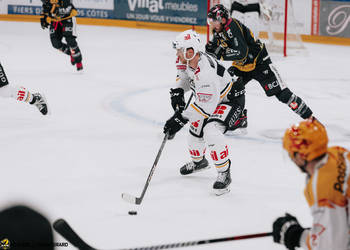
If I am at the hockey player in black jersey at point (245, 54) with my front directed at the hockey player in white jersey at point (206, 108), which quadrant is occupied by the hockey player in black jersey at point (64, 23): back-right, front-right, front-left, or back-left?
back-right

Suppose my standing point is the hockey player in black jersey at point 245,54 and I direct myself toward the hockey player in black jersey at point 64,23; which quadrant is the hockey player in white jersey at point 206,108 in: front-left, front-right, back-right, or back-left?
back-left

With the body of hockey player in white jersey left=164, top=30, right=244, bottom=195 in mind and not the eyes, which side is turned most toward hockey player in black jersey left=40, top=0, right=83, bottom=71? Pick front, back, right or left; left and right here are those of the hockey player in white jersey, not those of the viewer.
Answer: right

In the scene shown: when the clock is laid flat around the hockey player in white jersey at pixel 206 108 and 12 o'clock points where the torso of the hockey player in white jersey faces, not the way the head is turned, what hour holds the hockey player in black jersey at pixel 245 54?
The hockey player in black jersey is roughly at 5 o'clock from the hockey player in white jersey.

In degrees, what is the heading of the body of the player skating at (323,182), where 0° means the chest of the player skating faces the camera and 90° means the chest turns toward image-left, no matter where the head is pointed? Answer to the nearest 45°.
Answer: approximately 90°

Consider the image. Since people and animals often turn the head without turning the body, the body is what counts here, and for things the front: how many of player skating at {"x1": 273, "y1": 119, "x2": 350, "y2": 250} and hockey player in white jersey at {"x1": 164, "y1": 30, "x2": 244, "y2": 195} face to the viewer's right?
0

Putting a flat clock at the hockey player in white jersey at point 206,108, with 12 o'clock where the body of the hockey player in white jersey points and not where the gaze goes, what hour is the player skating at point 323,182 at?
The player skating is roughly at 10 o'clock from the hockey player in white jersey.

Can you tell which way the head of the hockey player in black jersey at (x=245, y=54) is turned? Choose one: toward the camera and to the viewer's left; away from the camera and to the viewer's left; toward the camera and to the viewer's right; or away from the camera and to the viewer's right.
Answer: toward the camera and to the viewer's left

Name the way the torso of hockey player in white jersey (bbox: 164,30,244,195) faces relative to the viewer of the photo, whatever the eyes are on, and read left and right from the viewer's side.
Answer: facing the viewer and to the left of the viewer
